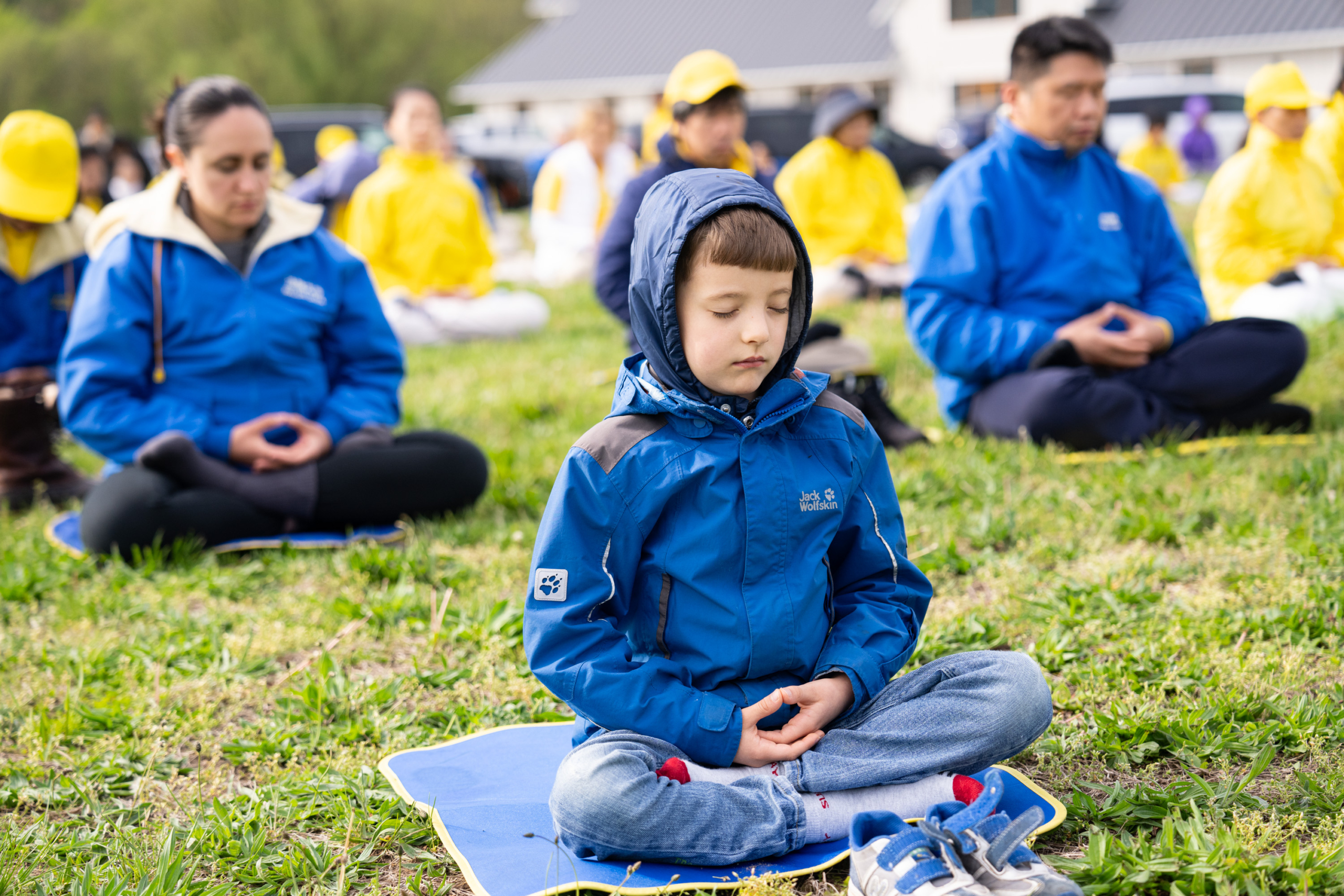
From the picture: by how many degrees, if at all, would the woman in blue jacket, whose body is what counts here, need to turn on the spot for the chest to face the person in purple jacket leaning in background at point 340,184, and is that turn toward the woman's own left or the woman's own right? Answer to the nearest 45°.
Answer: approximately 135° to the woman's own left

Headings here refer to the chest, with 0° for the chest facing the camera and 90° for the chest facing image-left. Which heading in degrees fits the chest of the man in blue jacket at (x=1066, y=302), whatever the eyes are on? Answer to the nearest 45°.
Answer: approximately 315°

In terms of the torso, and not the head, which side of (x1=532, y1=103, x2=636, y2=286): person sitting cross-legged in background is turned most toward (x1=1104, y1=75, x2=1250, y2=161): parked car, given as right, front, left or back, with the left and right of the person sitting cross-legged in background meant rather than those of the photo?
left

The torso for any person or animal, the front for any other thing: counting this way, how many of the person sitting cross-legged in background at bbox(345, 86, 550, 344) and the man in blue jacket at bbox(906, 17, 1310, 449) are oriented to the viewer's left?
0

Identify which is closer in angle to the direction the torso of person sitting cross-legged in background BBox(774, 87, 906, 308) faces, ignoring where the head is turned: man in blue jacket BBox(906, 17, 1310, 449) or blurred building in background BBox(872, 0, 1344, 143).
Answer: the man in blue jacket

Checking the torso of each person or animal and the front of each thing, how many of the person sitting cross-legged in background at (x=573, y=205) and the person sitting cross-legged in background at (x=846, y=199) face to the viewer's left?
0

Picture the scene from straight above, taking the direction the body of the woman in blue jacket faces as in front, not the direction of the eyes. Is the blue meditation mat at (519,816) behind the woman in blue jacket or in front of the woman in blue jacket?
in front

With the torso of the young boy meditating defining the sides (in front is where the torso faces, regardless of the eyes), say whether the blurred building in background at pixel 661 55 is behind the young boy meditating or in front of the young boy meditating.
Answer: behind

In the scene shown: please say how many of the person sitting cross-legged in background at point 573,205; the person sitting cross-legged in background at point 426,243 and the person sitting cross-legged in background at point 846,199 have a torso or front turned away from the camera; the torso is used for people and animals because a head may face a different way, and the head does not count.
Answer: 0

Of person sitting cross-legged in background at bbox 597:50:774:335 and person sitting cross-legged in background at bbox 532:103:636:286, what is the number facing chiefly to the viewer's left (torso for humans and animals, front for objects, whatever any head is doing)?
0

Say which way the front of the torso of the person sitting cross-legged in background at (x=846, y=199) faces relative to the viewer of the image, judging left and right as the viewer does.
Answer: facing the viewer and to the right of the viewer

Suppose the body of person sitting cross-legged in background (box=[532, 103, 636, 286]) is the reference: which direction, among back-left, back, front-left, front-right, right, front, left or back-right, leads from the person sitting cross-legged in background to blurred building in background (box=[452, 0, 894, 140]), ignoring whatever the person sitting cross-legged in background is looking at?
back-left

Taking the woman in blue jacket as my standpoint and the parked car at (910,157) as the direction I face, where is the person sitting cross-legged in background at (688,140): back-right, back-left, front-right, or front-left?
front-right

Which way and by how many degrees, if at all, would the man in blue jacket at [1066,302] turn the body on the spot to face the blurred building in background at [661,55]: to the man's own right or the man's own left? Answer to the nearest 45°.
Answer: approximately 135° to the man's own left
